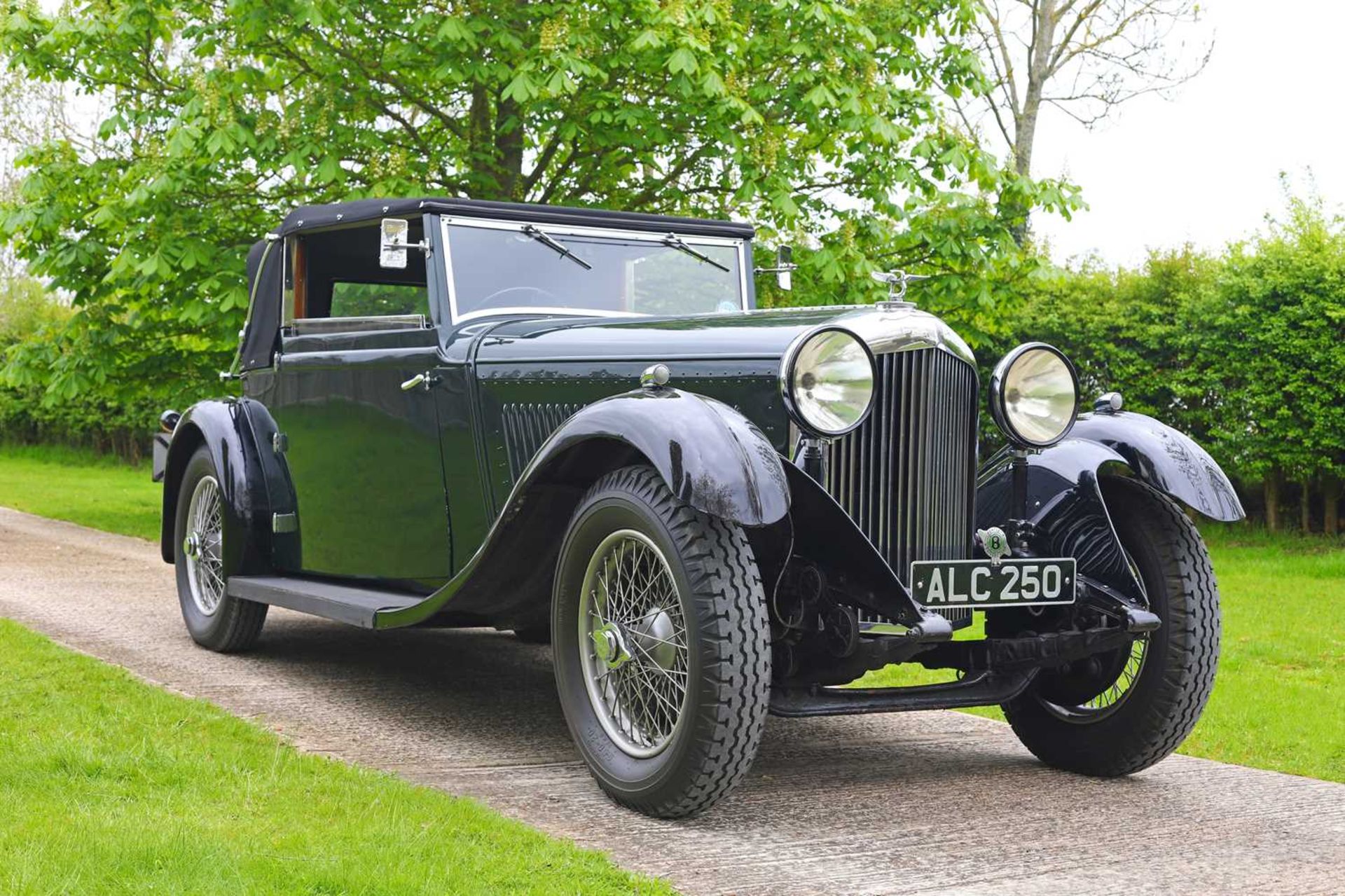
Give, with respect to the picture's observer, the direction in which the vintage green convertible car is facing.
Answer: facing the viewer and to the right of the viewer
